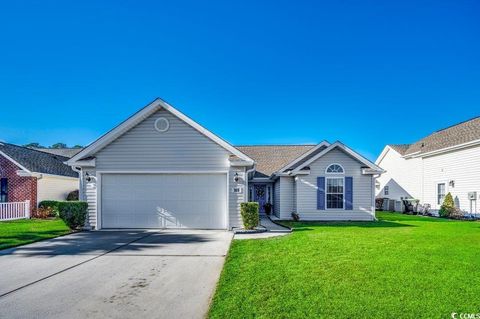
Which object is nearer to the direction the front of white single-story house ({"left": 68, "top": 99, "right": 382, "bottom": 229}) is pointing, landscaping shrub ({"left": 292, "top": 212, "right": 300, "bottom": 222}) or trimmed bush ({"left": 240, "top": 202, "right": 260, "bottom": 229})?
the trimmed bush

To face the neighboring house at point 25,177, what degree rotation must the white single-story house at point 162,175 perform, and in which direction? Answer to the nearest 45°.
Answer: approximately 135° to its right

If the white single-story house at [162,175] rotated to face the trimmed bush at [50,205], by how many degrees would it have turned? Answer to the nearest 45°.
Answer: approximately 135° to its right

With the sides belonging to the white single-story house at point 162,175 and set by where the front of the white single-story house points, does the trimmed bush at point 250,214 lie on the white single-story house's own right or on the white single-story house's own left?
on the white single-story house's own left

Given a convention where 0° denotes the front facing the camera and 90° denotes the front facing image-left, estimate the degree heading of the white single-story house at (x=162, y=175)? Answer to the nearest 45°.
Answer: approximately 0°
